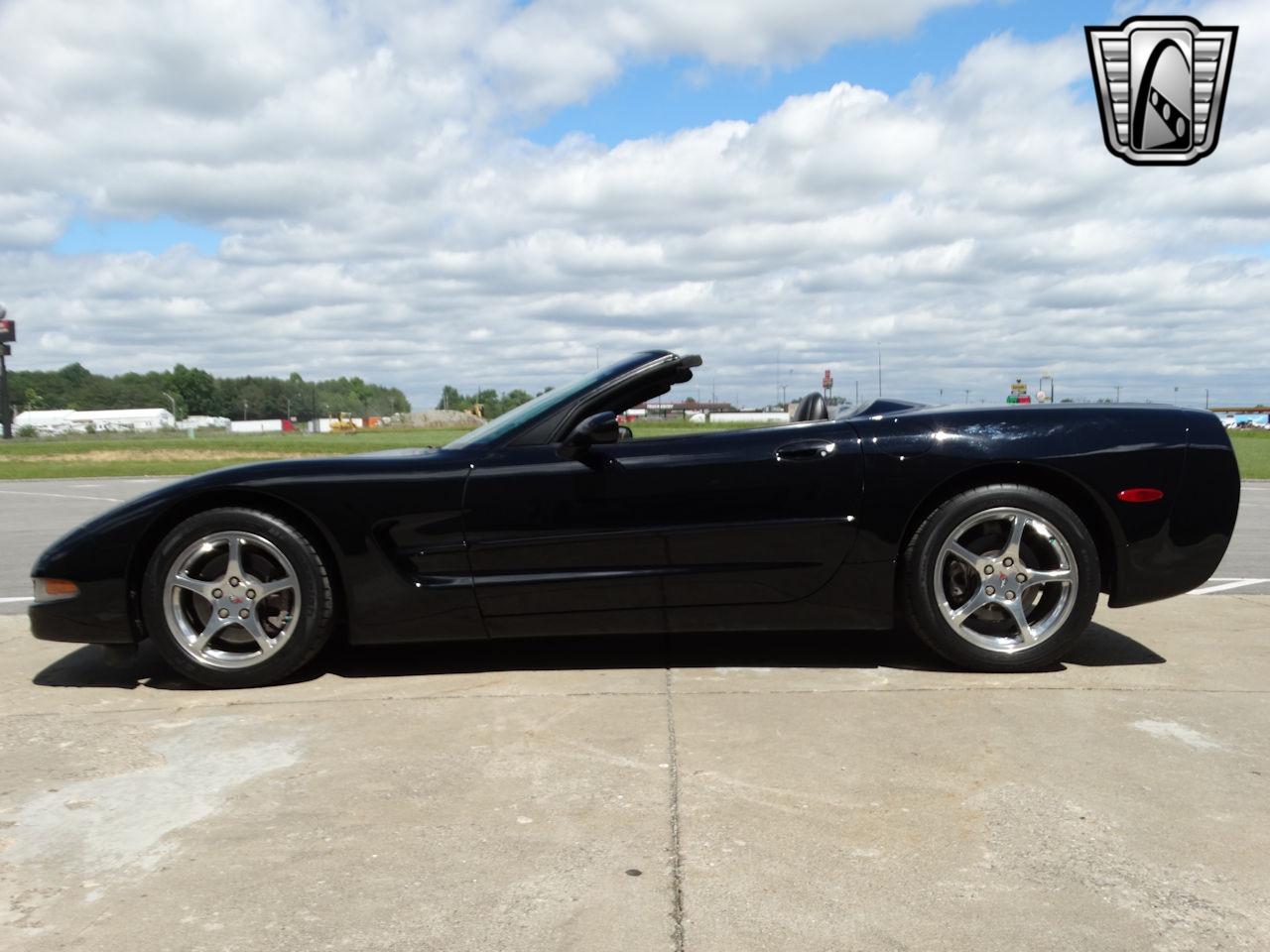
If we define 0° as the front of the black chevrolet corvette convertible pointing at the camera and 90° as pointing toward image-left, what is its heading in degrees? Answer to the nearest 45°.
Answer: approximately 90°
